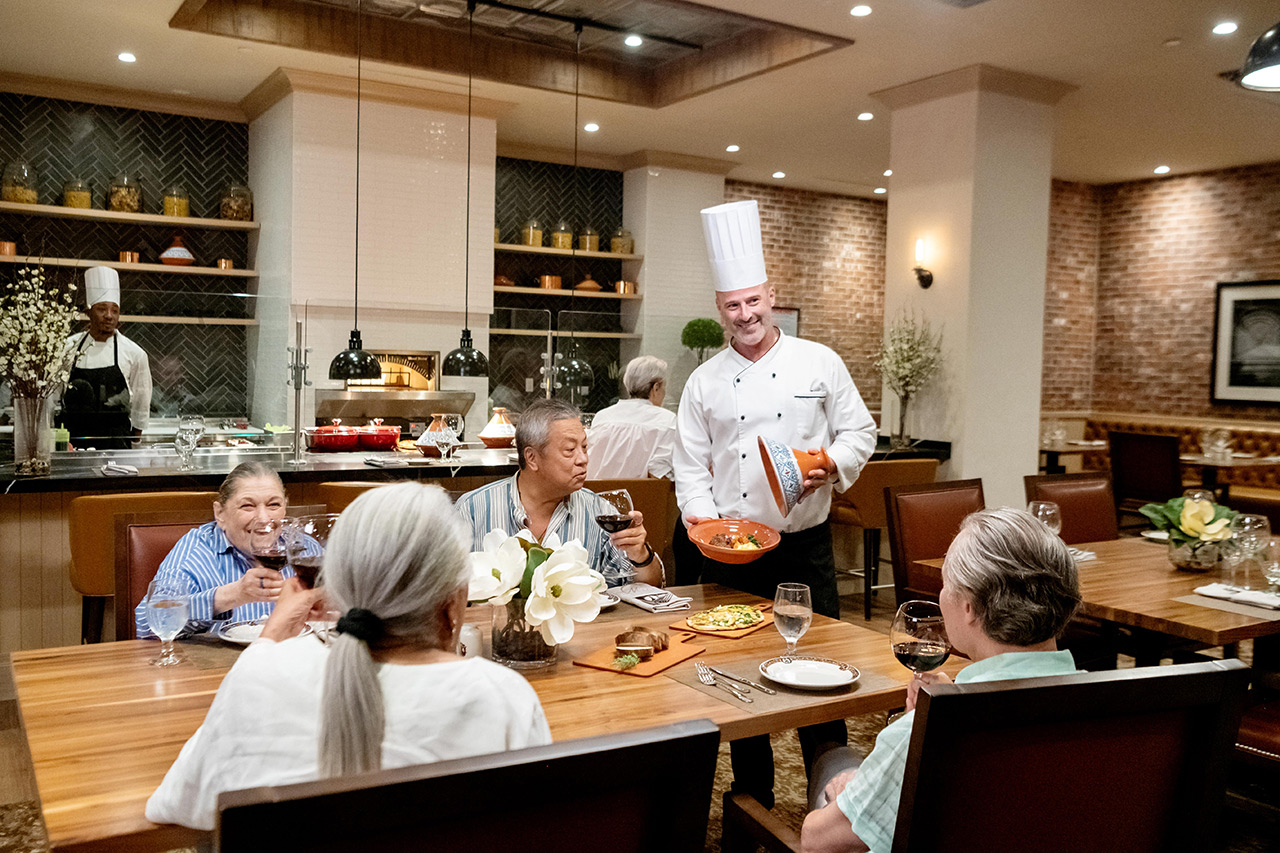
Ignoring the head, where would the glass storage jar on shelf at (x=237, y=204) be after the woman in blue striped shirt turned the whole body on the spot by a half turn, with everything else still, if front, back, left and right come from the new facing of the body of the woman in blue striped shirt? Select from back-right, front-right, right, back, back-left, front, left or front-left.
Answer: front-right

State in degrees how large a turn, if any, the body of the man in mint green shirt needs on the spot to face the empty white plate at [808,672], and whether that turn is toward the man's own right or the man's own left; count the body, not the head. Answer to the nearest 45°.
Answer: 0° — they already face it

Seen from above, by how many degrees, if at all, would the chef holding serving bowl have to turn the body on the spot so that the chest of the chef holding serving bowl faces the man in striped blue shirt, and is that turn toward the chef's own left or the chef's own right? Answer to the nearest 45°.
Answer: approximately 45° to the chef's own right

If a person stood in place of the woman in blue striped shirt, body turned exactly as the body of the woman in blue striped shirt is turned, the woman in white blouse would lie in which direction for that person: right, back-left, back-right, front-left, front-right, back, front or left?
front-right

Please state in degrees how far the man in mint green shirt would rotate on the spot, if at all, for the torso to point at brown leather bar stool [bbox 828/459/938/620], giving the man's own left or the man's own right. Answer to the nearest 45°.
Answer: approximately 45° to the man's own right

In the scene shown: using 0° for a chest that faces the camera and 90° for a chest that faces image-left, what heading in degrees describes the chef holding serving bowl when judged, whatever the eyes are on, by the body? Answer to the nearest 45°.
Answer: approximately 0°

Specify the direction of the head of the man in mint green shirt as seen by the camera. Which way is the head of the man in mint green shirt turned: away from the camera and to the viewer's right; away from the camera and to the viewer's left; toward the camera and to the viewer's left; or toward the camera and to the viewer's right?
away from the camera and to the viewer's left

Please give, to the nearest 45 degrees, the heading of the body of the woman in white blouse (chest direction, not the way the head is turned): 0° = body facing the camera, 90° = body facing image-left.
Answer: approximately 180°

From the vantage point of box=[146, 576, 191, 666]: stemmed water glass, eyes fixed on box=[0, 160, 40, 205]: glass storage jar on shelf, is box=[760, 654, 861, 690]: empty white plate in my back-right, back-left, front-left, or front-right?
back-right

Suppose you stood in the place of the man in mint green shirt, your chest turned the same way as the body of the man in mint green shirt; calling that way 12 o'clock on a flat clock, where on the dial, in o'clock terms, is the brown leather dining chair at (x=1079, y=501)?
The brown leather dining chair is roughly at 2 o'clock from the man in mint green shirt.

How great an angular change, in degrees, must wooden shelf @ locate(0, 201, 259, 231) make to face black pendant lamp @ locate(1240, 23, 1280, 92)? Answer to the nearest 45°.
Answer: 0° — it already faces it
